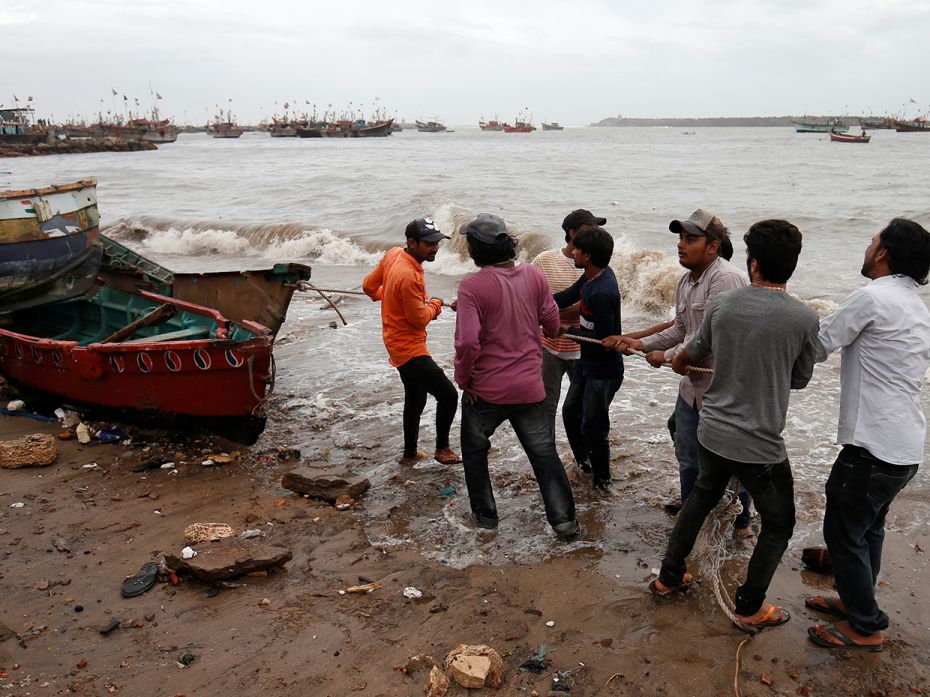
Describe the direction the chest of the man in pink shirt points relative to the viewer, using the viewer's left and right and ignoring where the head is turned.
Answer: facing away from the viewer

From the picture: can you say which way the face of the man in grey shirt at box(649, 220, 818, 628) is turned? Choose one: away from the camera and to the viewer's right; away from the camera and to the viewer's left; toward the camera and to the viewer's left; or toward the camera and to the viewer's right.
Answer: away from the camera and to the viewer's left

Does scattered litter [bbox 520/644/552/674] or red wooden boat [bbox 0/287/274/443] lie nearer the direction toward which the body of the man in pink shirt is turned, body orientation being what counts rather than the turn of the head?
the red wooden boat

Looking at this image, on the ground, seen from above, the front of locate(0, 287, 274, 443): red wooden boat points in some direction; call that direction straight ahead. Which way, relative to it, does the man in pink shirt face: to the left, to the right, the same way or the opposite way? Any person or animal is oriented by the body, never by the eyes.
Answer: to the left

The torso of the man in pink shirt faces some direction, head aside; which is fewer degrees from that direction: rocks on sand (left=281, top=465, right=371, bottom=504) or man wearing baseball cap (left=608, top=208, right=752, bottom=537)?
the rocks on sand

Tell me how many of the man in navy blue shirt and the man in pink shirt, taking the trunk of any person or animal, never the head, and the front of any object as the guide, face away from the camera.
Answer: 1

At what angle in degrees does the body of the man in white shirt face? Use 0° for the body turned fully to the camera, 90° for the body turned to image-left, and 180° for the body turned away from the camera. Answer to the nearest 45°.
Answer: approximately 135°

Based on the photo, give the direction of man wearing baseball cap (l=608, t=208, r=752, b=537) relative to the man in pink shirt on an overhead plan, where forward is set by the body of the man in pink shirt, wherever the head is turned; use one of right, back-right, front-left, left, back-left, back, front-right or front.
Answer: right

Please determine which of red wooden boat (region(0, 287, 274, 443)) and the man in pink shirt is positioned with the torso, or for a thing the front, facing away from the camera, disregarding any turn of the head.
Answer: the man in pink shirt

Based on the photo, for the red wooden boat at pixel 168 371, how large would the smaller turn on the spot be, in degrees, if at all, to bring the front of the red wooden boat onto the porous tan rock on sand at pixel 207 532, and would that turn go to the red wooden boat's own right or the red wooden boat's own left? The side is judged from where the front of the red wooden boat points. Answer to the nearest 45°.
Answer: approximately 45° to the red wooden boat's own right

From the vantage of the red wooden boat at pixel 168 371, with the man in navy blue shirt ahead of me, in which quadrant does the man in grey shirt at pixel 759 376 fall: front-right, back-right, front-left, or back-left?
front-right

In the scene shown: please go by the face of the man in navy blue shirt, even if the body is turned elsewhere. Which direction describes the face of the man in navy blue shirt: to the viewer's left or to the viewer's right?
to the viewer's left

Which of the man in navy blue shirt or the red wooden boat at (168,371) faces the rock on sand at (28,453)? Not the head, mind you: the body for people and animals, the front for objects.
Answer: the man in navy blue shirt

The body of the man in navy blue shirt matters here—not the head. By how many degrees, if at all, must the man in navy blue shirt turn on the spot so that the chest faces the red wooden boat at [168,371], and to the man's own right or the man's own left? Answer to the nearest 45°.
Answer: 0° — they already face it

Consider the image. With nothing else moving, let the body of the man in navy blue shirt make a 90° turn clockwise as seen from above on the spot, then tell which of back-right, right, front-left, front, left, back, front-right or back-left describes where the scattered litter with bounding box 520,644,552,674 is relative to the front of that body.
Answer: back

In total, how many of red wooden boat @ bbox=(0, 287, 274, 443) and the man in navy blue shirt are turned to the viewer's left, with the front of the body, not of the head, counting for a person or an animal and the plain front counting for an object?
1

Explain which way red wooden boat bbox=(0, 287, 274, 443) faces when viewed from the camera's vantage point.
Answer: facing the viewer and to the right of the viewer

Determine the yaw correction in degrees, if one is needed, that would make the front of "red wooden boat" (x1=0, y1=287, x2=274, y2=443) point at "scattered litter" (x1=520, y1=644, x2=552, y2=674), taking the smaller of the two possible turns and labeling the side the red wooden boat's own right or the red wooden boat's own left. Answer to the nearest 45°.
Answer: approximately 45° to the red wooden boat's own right

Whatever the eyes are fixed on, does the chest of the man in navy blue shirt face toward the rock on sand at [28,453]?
yes

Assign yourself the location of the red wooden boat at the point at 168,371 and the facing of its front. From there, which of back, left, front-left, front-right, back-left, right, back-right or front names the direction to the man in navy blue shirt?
front

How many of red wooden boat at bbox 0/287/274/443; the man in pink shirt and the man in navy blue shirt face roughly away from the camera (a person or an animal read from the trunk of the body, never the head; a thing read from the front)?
1

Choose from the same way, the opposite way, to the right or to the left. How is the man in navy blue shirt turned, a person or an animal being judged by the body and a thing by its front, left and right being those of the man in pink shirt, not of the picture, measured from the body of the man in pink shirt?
to the left
